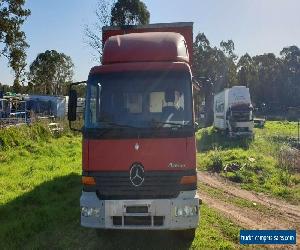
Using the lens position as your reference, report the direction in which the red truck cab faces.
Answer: facing the viewer

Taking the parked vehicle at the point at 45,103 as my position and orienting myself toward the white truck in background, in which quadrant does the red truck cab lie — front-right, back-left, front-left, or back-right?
front-right

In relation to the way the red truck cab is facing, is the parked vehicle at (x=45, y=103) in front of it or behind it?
behind

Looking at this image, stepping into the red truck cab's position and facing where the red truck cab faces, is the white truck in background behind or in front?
behind

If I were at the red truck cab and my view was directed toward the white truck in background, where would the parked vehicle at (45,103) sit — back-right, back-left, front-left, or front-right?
front-left
